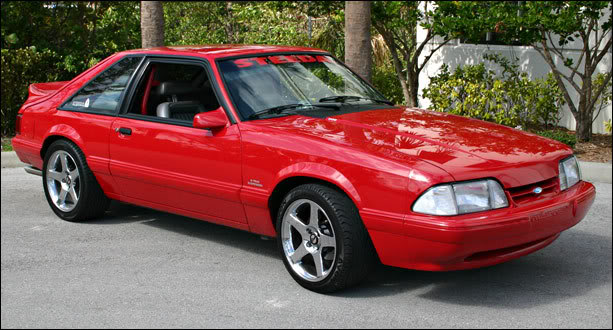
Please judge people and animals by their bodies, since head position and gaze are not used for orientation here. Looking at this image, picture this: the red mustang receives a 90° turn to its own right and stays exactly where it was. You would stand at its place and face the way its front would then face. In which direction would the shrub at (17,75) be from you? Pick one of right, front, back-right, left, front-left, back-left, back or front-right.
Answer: right

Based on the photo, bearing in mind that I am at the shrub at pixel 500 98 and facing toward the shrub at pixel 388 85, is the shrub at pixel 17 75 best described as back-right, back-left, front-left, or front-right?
front-left

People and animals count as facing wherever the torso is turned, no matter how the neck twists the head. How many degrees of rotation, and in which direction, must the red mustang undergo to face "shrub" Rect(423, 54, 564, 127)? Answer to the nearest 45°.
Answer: approximately 90° to its left

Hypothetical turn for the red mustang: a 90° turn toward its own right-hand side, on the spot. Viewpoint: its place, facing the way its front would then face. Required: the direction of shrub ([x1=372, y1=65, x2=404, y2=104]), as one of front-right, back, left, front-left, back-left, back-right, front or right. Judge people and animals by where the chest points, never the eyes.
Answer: back-right

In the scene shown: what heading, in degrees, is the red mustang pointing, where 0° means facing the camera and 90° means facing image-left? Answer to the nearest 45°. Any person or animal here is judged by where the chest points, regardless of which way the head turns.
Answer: approximately 315°
